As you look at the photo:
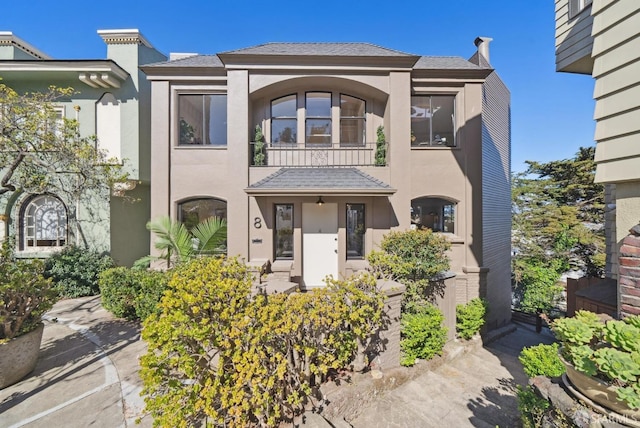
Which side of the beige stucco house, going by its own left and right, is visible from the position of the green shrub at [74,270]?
right

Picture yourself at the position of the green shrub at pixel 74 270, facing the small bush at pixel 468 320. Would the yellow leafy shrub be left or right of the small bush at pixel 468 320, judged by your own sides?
right

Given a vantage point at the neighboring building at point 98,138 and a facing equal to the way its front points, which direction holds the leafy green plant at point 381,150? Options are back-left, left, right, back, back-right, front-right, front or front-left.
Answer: front-left

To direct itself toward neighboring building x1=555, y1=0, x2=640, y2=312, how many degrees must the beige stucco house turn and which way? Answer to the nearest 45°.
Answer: approximately 45° to its left

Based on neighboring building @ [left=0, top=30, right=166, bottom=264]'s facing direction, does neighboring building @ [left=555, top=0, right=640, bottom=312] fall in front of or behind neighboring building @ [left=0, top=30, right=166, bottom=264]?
in front

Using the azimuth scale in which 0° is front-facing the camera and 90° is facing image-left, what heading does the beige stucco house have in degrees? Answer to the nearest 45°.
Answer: approximately 0°

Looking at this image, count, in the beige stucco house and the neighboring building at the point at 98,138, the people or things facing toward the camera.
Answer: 2

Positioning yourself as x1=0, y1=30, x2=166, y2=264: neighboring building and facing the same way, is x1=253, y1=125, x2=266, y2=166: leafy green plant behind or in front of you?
in front
